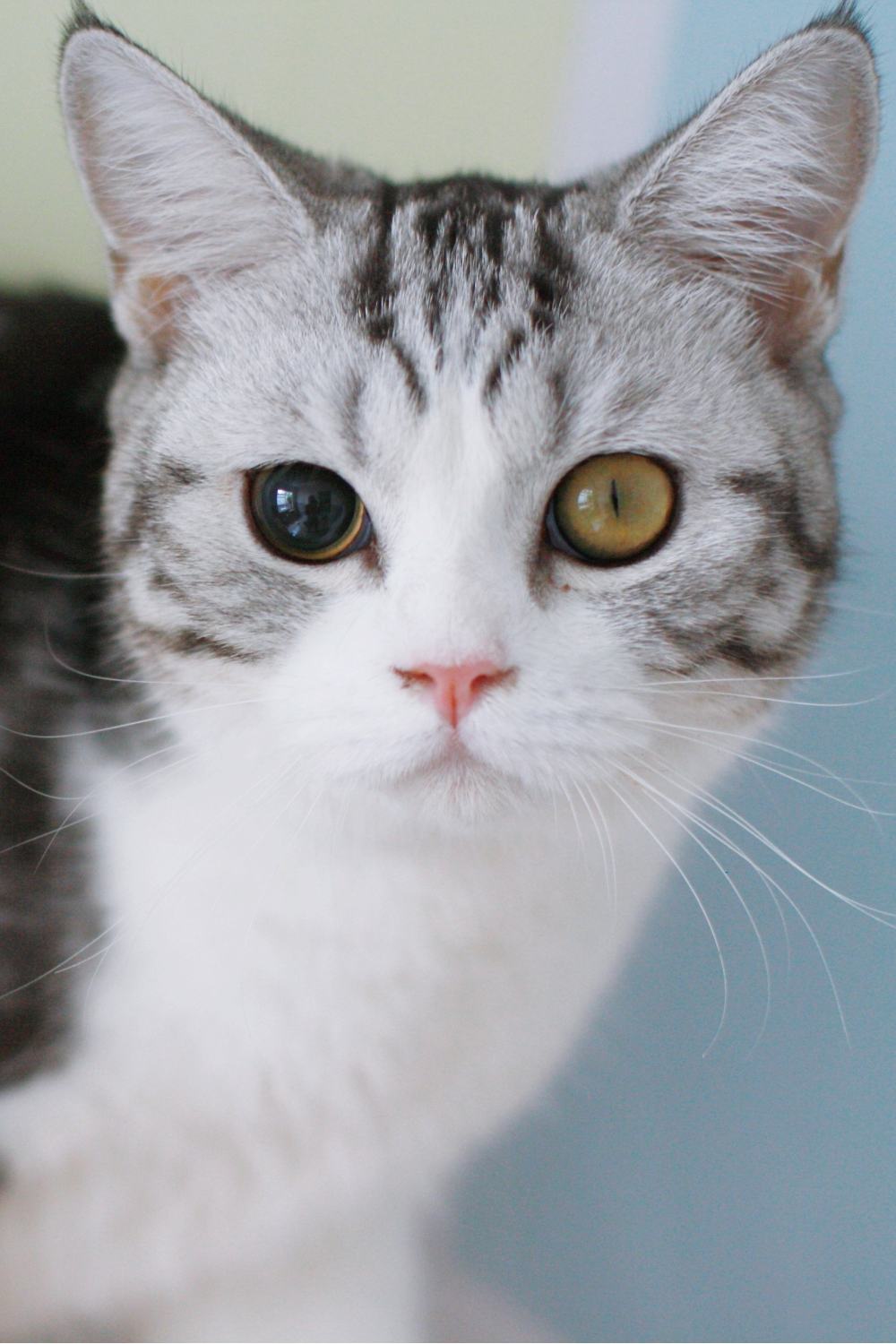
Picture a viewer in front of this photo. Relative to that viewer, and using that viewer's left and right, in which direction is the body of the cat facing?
facing the viewer and to the right of the viewer
